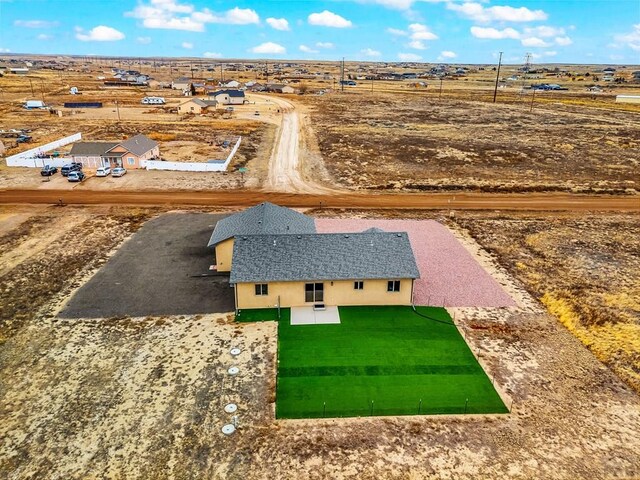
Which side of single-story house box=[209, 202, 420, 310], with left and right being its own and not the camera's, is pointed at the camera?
back
